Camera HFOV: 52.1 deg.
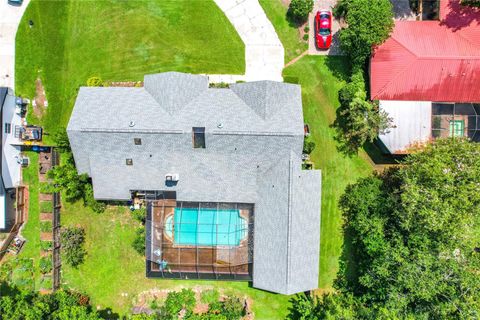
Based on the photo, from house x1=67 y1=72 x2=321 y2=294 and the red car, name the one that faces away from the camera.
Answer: the house

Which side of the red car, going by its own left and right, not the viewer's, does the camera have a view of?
front

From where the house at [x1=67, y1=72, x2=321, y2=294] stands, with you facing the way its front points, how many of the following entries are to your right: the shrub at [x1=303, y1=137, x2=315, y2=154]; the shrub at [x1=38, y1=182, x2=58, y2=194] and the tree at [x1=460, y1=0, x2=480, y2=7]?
2

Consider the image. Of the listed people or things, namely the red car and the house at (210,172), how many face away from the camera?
1

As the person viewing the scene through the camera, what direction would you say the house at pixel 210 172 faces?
facing away from the viewer

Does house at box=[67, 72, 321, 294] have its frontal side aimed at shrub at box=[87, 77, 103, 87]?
no

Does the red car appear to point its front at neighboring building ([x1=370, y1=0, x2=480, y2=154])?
no

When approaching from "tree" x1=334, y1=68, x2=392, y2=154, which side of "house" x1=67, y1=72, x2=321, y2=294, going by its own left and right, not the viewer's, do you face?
right

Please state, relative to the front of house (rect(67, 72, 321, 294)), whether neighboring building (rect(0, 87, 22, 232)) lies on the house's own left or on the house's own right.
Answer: on the house's own left

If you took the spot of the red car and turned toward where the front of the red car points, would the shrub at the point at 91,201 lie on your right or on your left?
on your right
